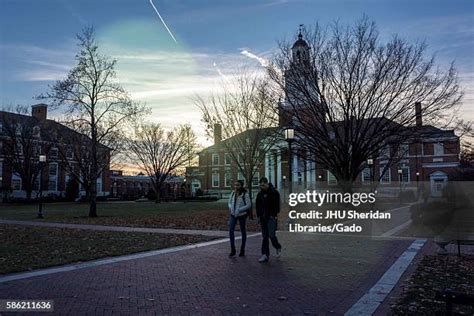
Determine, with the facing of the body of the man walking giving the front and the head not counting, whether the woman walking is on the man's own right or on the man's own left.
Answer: on the man's own right

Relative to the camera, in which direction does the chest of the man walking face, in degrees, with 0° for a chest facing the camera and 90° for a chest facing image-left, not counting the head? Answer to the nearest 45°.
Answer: approximately 45°
